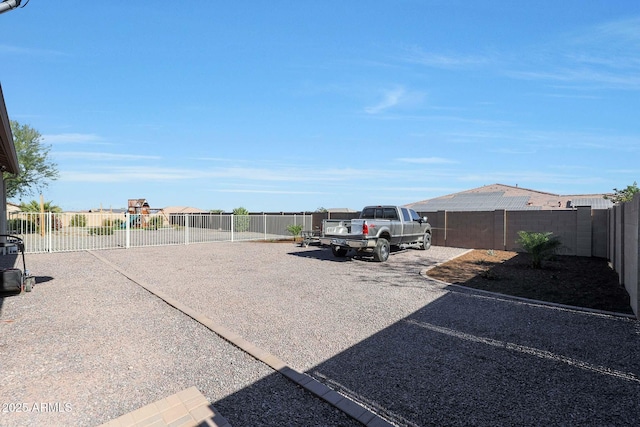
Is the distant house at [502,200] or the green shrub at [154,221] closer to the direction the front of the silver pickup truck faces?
the distant house

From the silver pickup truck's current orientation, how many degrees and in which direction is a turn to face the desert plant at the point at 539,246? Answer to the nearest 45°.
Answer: approximately 45° to its right

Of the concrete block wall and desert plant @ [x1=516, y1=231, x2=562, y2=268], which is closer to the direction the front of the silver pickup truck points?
the concrete block wall

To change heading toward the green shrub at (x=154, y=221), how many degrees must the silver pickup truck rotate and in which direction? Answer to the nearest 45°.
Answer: approximately 90° to its left

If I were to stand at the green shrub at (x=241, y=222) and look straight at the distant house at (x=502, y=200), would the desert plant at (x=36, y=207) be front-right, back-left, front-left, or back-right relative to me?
back-left

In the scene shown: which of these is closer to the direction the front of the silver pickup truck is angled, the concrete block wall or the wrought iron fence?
the concrete block wall

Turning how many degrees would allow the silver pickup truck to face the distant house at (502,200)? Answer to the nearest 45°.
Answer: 0° — it already faces it

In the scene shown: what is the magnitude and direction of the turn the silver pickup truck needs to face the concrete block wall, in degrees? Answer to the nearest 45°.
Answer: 0° — it already faces it

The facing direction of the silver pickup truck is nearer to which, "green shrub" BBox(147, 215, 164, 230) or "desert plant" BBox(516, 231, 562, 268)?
the desert plant

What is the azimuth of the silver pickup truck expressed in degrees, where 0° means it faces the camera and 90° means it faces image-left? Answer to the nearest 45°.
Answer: approximately 225°

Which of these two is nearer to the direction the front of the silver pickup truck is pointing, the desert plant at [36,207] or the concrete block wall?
the concrete block wall

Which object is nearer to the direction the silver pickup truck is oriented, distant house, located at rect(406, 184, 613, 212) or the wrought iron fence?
the distant house

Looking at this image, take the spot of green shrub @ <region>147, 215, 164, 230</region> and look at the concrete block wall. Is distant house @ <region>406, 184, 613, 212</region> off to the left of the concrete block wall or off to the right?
left

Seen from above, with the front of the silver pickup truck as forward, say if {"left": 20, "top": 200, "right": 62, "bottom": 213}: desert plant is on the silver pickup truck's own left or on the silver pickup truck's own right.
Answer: on the silver pickup truck's own left

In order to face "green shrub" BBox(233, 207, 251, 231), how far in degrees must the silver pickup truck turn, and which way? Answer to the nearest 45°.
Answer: approximately 90° to its left

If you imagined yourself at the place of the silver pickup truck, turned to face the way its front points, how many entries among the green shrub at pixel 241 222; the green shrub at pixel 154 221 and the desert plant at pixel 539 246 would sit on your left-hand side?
2

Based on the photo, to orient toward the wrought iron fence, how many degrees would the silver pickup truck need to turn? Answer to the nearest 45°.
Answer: approximately 90° to its left
